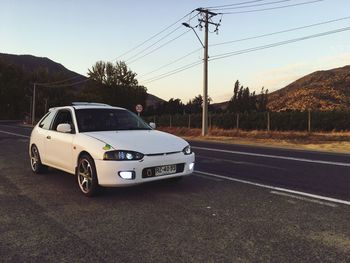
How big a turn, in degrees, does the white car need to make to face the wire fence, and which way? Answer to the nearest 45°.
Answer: approximately 90° to its left

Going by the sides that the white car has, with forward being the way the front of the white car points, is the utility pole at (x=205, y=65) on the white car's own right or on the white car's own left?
on the white car's own left

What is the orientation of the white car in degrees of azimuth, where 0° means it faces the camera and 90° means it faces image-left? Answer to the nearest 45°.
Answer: approximately 315°
